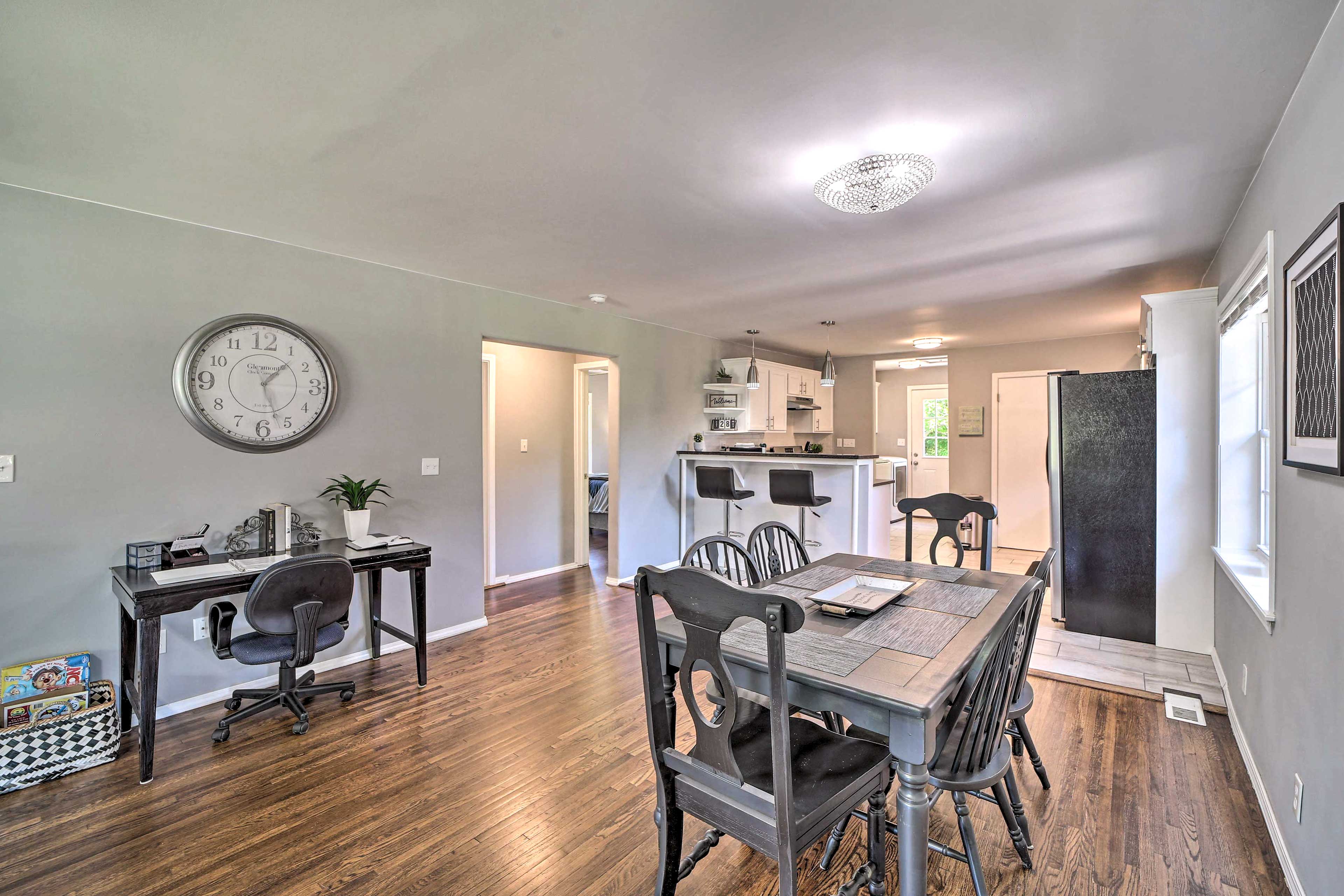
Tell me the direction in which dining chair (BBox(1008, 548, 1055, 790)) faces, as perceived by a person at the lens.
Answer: facing to the left of the viewer

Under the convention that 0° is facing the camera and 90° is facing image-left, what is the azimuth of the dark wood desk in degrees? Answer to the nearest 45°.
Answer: approximately 315°

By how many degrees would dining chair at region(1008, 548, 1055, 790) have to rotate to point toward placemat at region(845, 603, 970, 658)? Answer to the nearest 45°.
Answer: approximately 45° to its left

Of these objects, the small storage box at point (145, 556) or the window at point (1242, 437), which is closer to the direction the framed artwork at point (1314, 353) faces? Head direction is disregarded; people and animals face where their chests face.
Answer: the small storage box

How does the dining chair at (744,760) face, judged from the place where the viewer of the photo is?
facing away from the viewer and to the right of the viewer

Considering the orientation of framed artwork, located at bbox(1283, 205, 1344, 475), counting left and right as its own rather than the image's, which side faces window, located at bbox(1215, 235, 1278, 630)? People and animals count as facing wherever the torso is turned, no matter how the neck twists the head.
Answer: right

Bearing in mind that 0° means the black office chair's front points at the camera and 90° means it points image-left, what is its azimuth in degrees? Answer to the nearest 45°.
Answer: approximately 135°

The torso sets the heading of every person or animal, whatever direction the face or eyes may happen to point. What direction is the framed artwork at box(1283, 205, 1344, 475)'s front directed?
to the viewer's left

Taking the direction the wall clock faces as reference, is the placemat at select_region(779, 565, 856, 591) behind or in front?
in front

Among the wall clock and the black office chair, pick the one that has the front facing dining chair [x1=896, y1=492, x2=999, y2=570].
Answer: the wall clock

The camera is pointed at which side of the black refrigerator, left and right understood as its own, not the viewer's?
left

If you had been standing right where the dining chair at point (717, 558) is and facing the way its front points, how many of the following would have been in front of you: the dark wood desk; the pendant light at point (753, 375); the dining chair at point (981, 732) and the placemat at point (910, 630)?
2
